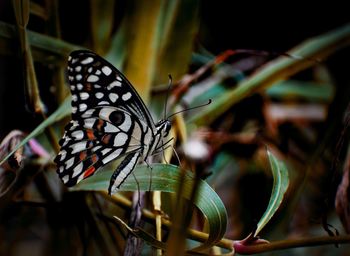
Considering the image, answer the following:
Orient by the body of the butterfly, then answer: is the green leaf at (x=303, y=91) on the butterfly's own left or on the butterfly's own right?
on the butterfly's own left

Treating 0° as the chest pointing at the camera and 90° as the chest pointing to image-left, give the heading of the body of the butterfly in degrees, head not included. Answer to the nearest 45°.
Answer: approximately 270°
